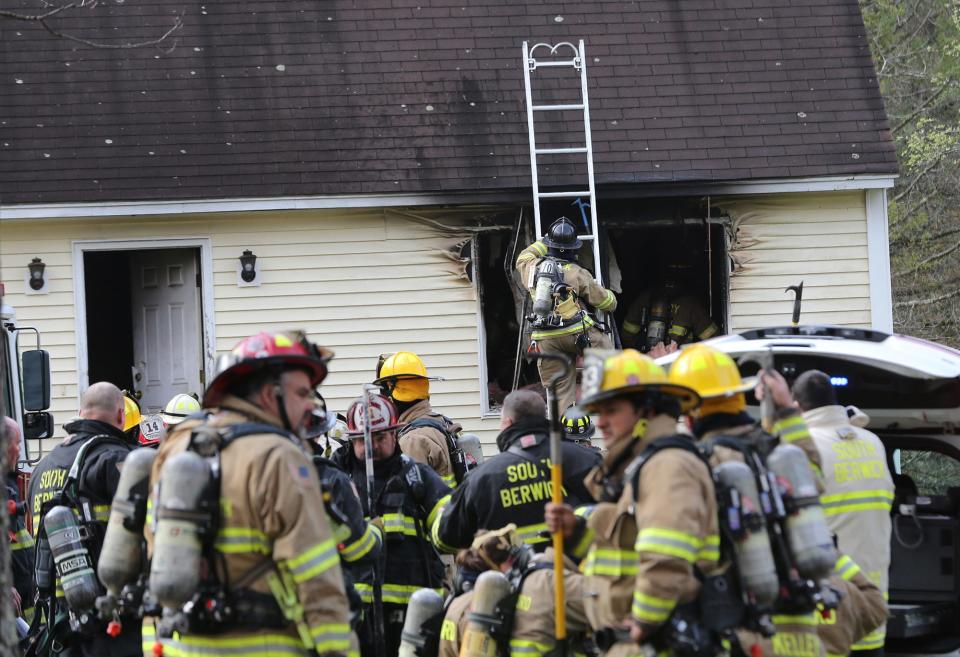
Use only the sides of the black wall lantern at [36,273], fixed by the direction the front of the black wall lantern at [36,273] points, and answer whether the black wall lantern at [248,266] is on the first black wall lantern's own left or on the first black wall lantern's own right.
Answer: on the first black wall lantern's own left

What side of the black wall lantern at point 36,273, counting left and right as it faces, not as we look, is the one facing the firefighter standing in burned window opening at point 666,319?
left

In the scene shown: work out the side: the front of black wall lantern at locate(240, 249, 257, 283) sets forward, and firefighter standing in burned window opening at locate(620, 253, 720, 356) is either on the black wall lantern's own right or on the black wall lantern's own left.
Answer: on the black wall lantern's own left

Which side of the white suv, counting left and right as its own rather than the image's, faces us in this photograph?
back

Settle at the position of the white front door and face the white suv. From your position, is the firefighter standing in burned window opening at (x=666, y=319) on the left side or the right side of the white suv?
left

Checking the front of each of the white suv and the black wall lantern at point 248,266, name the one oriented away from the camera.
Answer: the white suv

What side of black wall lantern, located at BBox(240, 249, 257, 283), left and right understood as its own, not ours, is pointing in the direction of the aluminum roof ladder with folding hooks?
left

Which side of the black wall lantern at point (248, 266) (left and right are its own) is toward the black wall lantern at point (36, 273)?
right

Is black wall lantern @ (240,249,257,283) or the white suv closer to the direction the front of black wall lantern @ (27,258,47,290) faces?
the white suv

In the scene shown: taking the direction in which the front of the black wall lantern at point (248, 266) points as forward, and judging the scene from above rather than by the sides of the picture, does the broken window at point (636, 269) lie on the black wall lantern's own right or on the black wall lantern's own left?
on the black wall lantern's own left
